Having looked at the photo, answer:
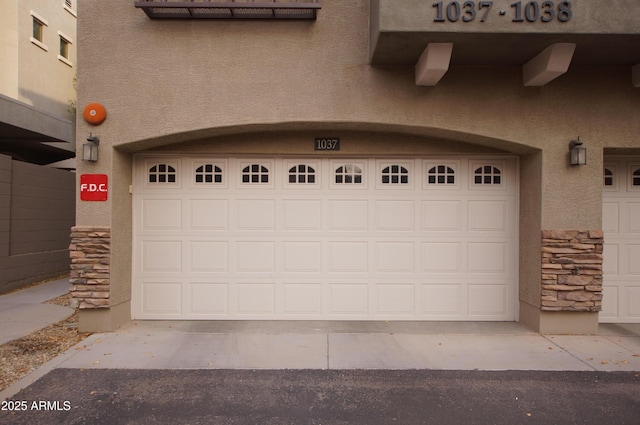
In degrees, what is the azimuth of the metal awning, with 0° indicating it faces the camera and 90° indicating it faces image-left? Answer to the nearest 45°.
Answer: approximately 0°

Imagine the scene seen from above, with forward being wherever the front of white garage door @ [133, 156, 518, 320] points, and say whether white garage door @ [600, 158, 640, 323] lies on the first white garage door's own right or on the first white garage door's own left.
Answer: on the first white garage door's own left

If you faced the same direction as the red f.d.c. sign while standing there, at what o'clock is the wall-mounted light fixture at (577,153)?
The wall-mounted light fixture is roughly at 10 o'clock from the red f.d.c. sign.

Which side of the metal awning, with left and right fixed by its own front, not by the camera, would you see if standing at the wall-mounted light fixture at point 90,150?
right

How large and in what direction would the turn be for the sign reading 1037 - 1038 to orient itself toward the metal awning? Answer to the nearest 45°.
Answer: approximately 90° to its right

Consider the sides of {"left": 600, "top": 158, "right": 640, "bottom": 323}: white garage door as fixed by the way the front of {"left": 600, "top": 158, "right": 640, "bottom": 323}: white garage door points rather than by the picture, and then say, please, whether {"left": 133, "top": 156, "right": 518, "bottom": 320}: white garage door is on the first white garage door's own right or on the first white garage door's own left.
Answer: on the first white garage door's own right

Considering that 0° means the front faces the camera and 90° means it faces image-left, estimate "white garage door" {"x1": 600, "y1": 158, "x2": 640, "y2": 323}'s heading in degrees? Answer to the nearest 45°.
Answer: approximately 0°
